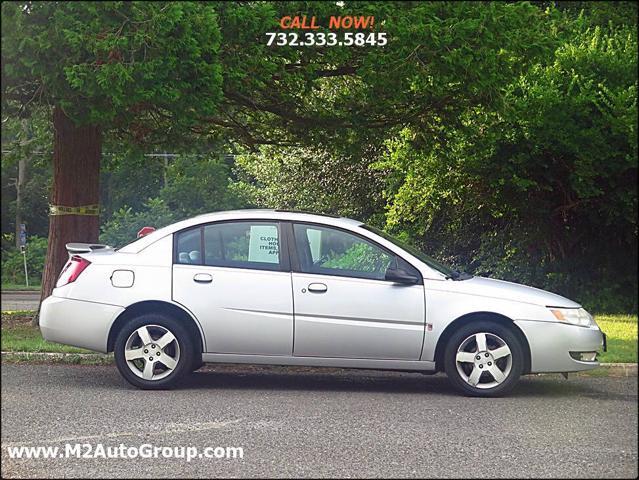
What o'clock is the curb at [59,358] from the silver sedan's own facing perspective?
The curb is roughly at 7 o'clock from the silver sedan.

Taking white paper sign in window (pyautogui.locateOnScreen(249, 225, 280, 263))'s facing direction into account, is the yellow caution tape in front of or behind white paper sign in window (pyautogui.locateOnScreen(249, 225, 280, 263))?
behind

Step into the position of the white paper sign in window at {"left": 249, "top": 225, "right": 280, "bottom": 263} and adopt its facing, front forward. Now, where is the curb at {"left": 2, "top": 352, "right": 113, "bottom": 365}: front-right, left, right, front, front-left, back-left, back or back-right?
back-right

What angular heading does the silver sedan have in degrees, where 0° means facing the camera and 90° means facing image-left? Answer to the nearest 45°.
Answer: approximately 270°

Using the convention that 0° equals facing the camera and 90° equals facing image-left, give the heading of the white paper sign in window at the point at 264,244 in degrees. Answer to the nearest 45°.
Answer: approximately 0°
